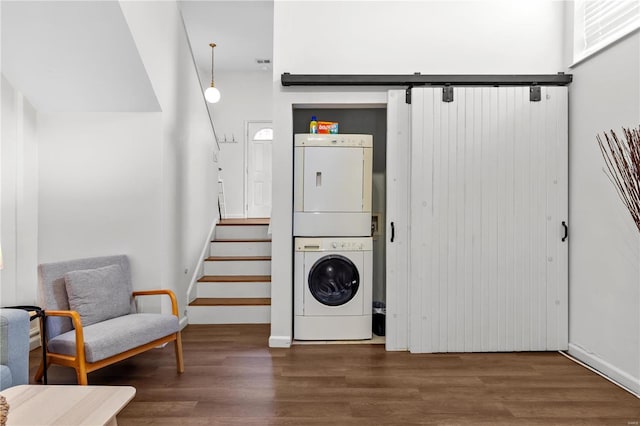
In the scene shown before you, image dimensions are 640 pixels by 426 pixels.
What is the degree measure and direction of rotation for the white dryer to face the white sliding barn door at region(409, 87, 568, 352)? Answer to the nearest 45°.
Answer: approximately 90° to its left

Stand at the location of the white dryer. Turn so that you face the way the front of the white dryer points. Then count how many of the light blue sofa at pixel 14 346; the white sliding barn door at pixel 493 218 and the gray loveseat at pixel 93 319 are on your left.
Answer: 1

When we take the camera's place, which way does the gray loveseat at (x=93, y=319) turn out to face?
facing the viewer and to the right of the viewer

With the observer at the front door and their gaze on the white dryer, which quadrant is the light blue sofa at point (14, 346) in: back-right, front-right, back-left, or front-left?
front-right

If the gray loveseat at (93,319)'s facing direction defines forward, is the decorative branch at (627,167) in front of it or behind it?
in front

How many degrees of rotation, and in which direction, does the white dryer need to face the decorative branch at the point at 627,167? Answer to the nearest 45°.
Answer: approximately 45° to its left

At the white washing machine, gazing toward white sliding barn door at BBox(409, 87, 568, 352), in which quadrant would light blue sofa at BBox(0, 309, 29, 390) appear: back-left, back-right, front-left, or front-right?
back-right

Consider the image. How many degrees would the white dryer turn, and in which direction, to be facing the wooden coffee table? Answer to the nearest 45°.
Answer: approximately 45° to its right

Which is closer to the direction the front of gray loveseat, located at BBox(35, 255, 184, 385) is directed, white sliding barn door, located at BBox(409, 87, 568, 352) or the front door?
the white sliding barn door

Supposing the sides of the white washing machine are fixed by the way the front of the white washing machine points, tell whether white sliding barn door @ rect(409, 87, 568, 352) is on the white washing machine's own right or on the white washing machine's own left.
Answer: on the white washing machine's own left

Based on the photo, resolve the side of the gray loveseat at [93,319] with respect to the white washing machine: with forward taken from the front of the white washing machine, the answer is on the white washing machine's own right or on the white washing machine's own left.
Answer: on the white washing machine's own right

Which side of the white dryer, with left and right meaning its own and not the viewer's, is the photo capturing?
front
